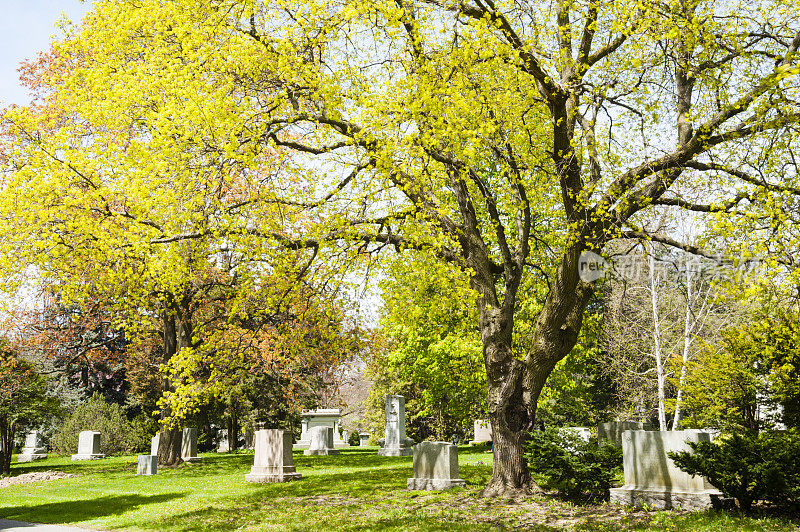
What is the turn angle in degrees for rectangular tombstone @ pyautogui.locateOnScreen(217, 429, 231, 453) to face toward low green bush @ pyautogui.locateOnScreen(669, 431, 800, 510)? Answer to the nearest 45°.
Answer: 0° — it already faces it

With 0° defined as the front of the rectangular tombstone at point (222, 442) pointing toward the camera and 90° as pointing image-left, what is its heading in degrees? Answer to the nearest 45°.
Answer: approximately 0°

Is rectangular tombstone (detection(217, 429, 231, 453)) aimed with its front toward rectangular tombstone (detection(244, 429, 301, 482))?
yes
